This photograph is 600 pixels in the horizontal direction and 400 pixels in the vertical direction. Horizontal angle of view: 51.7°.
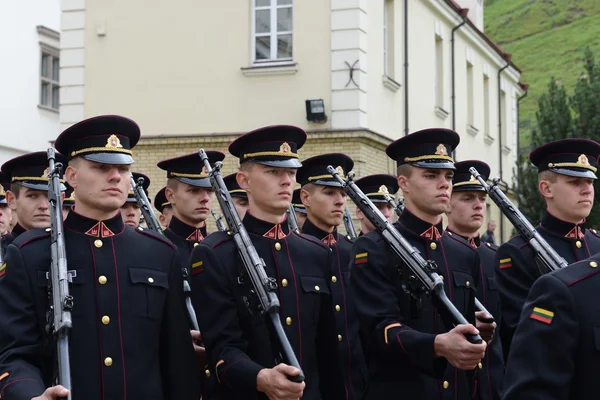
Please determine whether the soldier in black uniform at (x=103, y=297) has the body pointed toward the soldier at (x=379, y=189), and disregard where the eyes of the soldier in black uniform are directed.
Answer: no

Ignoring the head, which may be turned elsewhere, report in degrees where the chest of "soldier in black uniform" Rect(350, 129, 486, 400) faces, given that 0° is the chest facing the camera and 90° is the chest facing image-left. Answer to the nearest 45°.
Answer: approximately 315°

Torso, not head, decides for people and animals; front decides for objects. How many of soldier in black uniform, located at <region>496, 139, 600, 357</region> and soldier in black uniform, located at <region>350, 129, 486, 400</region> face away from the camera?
0

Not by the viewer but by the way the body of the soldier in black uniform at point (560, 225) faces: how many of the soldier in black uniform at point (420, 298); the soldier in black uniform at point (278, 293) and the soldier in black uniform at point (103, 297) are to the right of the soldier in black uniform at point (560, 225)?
3

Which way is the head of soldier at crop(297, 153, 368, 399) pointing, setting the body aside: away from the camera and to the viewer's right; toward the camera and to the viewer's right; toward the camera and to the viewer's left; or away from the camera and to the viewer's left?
toward the camera and to the viewer's right

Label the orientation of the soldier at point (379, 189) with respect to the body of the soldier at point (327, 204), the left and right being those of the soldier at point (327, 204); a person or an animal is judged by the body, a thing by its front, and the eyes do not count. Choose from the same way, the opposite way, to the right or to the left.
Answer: the same way

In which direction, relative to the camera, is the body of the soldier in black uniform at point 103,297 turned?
toward the camera

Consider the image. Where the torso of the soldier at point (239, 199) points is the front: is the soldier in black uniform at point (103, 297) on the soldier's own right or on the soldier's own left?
on the soldier's own right

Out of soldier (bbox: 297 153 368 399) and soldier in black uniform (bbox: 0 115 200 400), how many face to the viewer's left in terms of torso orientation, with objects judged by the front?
0

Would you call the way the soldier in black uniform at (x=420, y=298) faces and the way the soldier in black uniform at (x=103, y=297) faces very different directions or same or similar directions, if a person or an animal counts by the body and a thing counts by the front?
same or similar directions

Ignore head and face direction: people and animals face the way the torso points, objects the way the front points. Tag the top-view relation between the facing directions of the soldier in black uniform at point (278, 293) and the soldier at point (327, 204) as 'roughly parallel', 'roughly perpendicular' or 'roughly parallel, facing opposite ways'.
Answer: roughly parallel

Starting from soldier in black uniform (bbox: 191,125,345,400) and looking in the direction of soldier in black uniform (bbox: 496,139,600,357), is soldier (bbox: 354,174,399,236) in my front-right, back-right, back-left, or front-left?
front-left

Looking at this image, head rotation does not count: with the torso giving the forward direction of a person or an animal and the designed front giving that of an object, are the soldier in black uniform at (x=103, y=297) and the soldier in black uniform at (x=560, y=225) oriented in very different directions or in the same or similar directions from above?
same or similar directions

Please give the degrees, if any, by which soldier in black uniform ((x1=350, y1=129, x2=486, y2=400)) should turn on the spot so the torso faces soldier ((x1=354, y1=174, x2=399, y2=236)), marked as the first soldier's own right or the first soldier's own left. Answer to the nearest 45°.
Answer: approximately 135° to the first soldier's own left
